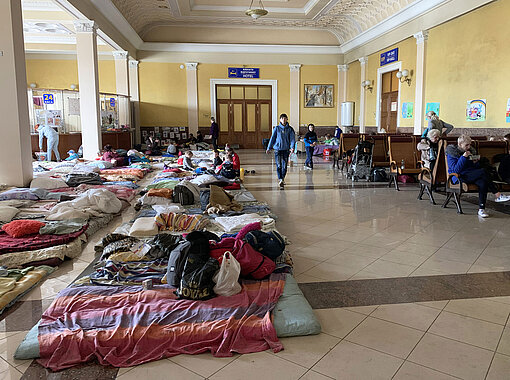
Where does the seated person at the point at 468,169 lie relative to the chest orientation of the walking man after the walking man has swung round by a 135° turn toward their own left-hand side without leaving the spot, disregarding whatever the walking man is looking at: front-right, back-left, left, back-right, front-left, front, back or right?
right

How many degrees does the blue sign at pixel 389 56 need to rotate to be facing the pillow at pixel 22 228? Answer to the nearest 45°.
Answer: approximately 45° to its left

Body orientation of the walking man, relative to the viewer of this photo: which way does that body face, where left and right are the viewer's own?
facing the viewer

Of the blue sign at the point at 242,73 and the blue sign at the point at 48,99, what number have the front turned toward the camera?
2

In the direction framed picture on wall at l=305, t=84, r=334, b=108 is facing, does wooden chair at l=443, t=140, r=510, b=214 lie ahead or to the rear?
ahead

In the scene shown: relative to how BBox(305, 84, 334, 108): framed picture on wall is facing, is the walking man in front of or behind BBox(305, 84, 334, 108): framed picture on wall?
in front

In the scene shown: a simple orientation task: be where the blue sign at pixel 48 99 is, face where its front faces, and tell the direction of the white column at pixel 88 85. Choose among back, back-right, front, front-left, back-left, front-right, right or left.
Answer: front-left

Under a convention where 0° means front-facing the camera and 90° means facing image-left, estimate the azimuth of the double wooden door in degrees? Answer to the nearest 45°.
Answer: approximately 0°

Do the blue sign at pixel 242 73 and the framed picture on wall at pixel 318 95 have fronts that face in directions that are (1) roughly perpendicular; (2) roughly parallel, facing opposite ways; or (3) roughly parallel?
roughly parallel

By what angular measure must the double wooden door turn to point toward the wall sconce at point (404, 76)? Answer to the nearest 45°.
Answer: approximately 45° to its left

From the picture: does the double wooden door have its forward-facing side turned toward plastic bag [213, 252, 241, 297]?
yes

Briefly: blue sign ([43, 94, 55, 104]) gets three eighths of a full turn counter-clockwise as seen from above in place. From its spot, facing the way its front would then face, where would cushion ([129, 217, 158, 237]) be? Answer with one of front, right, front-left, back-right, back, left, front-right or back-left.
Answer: back-right

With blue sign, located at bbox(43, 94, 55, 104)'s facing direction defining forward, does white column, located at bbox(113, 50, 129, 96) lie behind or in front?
behind

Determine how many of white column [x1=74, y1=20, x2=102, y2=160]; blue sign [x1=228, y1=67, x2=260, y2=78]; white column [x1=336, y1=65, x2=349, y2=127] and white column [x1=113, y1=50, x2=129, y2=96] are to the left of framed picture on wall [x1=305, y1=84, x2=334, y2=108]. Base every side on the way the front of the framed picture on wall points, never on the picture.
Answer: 1

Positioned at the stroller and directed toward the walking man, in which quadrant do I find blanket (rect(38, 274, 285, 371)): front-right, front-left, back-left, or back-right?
front-left

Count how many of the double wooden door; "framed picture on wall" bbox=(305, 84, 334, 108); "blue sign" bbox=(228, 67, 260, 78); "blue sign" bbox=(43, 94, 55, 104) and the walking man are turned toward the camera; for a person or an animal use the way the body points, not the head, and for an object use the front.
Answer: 5
